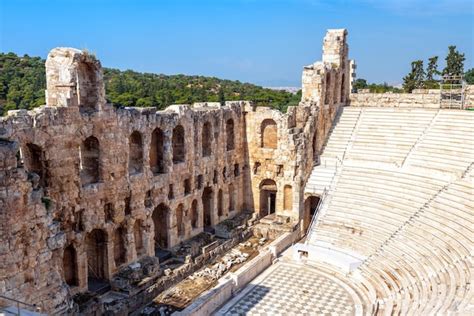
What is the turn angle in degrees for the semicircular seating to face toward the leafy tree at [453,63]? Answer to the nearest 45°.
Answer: approximately 90° to its right

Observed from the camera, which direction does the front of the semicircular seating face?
facing to the left of the viewer

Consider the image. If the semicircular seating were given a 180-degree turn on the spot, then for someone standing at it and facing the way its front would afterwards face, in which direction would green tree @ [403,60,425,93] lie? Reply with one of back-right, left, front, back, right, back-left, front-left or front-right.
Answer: left
